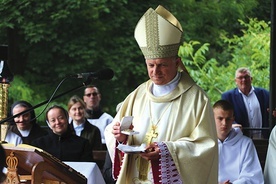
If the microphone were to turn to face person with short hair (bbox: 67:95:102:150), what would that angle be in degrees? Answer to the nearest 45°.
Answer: approximately 90° to its left

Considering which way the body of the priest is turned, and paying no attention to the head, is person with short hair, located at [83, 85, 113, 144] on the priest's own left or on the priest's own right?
on the priest's own right

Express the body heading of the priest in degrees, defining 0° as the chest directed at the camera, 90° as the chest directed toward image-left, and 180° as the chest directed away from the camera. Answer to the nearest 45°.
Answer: approximately 45°

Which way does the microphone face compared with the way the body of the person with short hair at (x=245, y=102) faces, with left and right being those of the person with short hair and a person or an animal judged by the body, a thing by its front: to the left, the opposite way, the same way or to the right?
to the left

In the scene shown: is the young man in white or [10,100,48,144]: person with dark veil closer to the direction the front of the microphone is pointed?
the young man in white

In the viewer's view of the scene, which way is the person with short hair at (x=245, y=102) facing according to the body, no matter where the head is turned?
toward the camera

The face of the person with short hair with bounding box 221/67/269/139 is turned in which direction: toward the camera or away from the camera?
toward the camera

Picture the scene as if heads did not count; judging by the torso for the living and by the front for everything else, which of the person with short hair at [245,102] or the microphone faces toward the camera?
the person with short hair

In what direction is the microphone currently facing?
to the viewer's right

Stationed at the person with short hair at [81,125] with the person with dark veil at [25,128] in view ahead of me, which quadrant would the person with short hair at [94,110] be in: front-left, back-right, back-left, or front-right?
back-right

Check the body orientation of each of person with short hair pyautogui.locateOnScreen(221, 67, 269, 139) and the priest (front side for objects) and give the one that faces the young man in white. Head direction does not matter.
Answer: the person with short hair

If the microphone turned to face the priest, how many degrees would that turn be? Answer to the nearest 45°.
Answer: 0° — it already faces them

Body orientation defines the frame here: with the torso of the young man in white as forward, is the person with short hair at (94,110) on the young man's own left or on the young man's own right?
on the young man's own right
